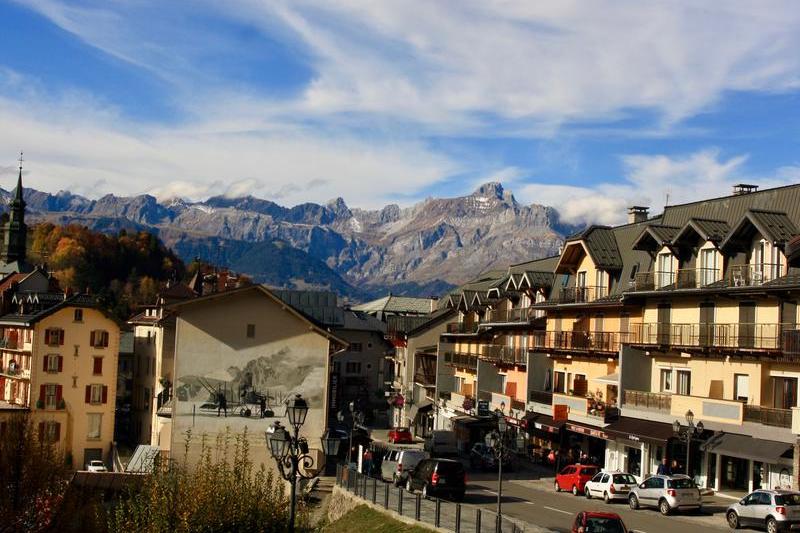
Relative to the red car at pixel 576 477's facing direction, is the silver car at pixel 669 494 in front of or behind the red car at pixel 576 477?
behind

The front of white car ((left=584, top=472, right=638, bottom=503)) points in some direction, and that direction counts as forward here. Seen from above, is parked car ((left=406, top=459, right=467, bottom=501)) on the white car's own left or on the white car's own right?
on the white car's own left

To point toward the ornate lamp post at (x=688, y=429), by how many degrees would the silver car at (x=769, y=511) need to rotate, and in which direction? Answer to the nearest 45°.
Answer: approximately 45° to its right

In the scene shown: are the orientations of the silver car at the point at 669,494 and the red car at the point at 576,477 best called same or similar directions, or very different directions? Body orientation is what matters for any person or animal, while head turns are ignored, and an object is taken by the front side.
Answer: same or similar directions

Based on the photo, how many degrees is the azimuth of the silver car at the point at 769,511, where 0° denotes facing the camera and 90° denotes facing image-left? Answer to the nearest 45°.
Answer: approximately 135°

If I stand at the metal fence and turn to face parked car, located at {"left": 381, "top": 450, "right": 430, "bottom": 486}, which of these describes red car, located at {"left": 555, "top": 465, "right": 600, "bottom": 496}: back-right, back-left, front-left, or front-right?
front-right

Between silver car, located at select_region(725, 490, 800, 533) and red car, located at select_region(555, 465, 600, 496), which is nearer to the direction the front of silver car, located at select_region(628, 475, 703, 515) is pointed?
the red car

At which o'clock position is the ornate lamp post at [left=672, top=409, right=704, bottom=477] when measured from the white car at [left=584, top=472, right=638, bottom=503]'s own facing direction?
The ornate lamp post is roughly at 4 o'clock from the white car.

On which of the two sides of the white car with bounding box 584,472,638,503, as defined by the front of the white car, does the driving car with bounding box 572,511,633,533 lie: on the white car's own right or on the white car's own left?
on the white car's own left

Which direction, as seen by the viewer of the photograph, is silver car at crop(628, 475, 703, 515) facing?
facing away from the viewer and to the left of the viewer

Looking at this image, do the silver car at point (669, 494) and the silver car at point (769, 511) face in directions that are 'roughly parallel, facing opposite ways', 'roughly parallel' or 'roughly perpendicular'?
roughly parallel

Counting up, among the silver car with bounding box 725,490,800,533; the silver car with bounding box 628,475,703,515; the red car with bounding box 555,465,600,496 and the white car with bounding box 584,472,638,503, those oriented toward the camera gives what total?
0

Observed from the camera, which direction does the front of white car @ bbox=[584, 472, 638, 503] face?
facing away from the viewer and to the left of the viewer

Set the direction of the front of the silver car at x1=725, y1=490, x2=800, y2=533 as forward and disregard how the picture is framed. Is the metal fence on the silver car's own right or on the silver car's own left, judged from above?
on the silver car's own left

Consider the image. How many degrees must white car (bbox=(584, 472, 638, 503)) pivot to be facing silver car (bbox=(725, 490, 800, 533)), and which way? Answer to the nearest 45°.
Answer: approximately 180°

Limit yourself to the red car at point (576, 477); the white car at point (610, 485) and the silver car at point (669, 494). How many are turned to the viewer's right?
0

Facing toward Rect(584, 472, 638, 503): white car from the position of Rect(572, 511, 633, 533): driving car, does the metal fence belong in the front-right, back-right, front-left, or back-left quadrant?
front-left
